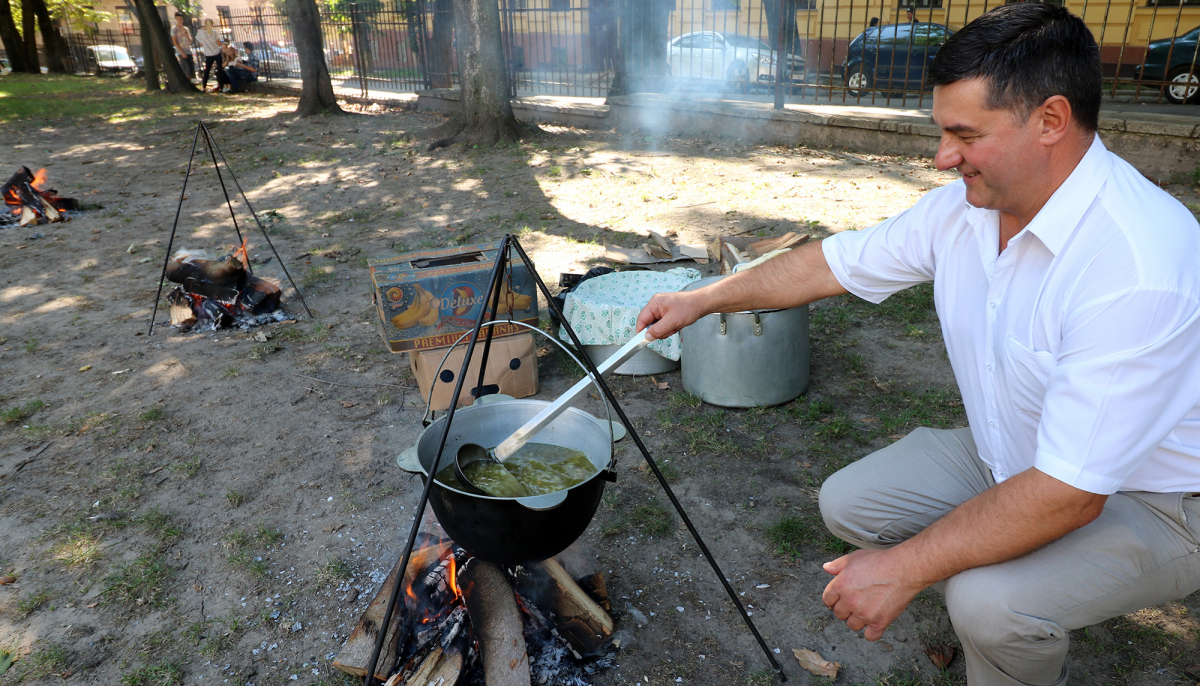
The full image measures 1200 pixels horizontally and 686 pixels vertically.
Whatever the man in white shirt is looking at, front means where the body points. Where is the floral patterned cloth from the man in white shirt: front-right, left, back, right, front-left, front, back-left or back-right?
right

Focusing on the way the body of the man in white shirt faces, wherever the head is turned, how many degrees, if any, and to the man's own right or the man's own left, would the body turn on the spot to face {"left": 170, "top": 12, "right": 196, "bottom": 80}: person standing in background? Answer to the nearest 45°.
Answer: approximately 90° to the man's own right

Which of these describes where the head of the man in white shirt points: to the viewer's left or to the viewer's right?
to the viewer's left

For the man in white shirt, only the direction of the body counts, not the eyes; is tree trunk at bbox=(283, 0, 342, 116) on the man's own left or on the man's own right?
on the man's own right

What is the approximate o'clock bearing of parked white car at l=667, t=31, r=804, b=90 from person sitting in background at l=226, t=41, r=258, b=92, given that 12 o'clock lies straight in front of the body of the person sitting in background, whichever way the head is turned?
The parked white car is roughly at 6 o'clock from the person sitting in background.

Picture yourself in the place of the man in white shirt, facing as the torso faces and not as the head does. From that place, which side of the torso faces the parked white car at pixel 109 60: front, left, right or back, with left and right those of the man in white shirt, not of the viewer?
right

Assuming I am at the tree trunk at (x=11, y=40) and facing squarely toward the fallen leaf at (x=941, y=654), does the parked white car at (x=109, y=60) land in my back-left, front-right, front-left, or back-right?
back-left

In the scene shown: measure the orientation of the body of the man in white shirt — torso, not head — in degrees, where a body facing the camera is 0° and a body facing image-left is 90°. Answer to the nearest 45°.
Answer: approximately 45°

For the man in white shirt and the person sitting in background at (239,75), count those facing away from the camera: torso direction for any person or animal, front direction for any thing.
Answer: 0

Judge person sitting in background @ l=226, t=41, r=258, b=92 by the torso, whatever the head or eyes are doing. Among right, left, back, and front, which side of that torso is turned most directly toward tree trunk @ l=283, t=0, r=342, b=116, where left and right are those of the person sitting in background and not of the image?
left

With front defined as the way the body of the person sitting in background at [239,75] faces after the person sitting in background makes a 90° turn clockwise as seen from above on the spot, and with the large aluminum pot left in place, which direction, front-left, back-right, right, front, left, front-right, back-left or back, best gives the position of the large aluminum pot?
back

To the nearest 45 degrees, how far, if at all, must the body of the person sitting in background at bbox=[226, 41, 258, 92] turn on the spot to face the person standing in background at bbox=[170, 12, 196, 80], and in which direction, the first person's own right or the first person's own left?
approximately 45° to the first person's own right
